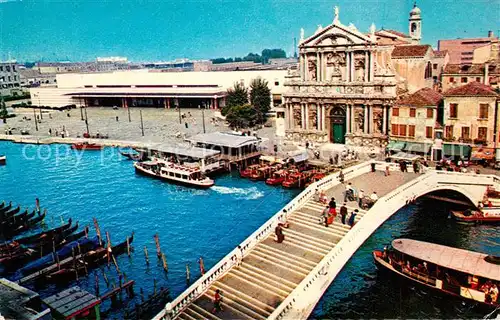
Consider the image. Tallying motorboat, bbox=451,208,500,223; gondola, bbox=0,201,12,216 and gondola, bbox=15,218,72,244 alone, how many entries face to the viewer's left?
1

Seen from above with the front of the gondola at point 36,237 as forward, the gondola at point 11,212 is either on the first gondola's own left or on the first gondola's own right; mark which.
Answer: on the first gondola's own left

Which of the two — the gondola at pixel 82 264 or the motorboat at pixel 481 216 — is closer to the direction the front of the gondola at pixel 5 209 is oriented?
the motorboat

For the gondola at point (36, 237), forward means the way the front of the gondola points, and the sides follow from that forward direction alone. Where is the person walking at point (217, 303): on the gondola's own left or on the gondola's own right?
on the gondola's own right

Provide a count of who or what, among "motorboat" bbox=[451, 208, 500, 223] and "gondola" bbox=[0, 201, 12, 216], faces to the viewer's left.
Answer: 1

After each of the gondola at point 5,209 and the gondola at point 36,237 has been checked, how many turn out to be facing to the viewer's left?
0

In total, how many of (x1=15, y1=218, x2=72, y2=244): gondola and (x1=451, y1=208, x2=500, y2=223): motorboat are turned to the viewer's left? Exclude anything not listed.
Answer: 1

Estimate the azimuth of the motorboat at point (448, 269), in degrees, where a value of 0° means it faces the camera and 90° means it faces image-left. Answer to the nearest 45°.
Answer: approximately 135°

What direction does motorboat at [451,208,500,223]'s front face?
to the viewer's left

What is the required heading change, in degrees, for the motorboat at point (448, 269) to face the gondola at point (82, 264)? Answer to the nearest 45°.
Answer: approximately 45° to its left

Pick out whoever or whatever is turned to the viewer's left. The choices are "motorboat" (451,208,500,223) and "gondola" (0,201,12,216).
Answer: the motorboat

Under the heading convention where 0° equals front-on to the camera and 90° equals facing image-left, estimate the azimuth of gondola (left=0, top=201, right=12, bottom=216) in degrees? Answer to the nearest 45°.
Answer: approximately 225°

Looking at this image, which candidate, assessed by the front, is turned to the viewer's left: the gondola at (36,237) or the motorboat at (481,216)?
the motorboat
